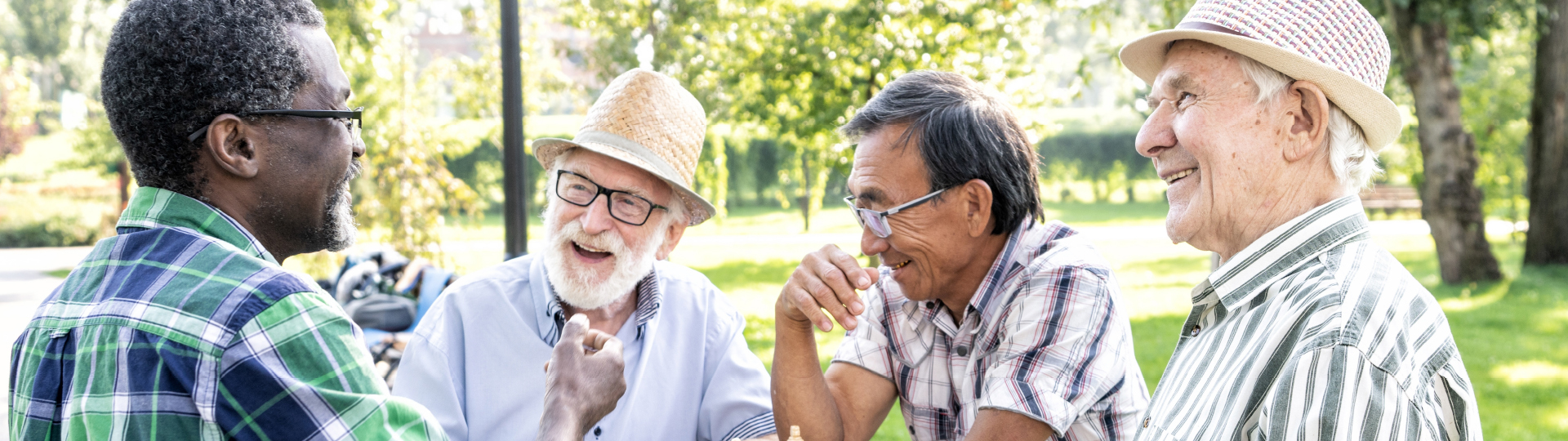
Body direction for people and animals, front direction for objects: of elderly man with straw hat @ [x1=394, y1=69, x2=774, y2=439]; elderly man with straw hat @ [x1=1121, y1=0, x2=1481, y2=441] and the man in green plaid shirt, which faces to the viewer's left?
elderly man with straw hat @ [x1=1121, y1=0, x2=1481, y2=441]

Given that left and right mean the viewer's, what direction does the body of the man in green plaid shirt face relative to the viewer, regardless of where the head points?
facing away from the viewer and to the right of the viewer

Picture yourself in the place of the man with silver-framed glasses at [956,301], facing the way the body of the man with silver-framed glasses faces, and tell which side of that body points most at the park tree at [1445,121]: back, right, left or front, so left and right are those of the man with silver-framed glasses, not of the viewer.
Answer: back

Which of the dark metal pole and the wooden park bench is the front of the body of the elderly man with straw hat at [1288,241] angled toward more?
the dark metal pole

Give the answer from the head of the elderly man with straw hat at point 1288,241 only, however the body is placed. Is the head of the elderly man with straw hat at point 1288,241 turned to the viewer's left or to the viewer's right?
to the viewer's left

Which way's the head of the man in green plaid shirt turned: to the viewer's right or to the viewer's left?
to the viewer's right

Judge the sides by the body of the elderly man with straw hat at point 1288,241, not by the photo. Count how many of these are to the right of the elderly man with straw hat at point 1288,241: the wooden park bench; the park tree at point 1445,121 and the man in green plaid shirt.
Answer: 2

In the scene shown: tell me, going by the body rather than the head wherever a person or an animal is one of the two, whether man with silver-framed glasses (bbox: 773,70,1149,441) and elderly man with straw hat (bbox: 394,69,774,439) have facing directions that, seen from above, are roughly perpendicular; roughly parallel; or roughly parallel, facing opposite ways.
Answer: roughly perpendicular

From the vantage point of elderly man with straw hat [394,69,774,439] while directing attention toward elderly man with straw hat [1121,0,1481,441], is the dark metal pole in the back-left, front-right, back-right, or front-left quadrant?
back-left

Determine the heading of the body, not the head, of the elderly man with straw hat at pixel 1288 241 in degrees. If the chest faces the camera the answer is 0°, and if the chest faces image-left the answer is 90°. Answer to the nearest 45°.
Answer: approximately 90°
